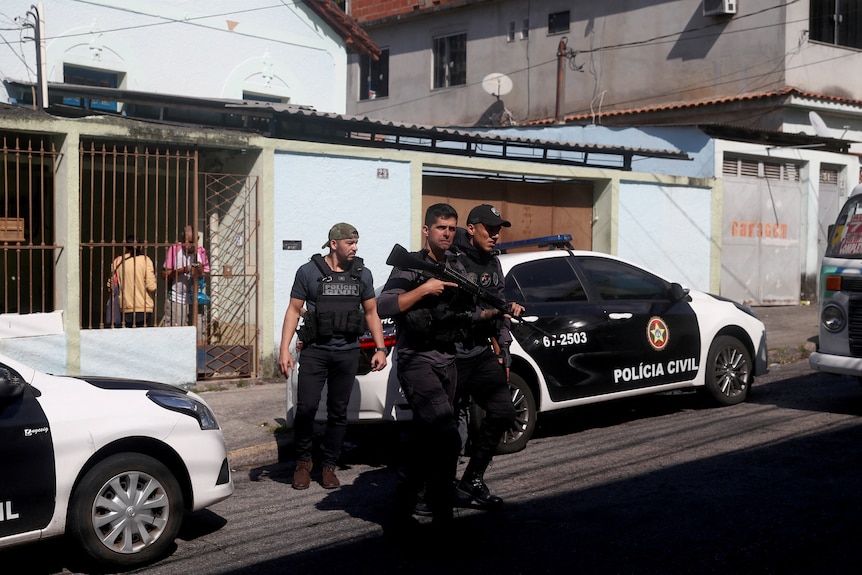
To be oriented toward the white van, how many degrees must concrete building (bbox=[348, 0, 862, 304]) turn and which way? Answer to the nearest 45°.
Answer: approximately 45° to its right

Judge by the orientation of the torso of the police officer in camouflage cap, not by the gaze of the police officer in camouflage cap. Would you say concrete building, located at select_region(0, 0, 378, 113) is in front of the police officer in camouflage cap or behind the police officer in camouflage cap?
behind

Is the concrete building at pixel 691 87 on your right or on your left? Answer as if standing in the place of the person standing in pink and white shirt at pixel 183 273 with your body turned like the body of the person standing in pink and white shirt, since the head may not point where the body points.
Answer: on your left

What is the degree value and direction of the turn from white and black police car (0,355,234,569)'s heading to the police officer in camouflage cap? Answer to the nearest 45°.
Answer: approximately 45° to its left

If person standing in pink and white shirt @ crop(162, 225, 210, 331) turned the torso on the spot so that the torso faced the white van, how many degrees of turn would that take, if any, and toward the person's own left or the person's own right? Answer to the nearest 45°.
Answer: approximately 45° to the person's own left

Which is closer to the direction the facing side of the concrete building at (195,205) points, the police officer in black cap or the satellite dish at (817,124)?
the police officer in black cap

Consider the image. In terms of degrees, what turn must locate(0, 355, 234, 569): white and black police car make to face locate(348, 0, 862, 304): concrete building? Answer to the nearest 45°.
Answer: approximately 45° to its left

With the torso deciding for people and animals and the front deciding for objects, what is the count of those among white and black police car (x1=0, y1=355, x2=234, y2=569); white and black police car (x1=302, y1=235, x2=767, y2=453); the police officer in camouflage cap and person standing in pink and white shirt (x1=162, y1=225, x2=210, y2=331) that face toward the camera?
2

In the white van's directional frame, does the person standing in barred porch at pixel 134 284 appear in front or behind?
in front

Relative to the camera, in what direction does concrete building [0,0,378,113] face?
facing the viewer and to the right of the viewer

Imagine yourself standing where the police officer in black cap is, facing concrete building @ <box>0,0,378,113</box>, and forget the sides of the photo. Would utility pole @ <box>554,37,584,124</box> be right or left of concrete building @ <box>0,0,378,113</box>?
right
